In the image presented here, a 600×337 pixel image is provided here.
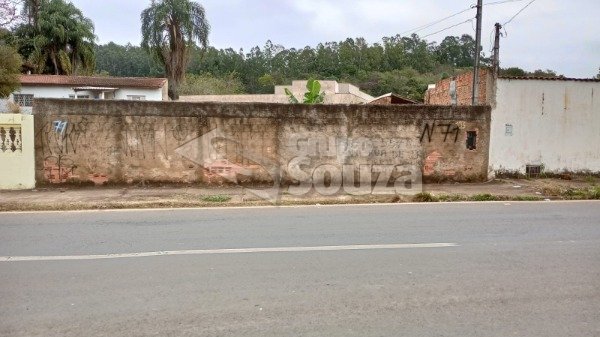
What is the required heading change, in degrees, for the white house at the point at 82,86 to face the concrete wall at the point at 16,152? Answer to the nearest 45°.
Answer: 0° — it already faces it

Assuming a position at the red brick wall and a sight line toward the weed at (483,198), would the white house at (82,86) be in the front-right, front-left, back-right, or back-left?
back-right

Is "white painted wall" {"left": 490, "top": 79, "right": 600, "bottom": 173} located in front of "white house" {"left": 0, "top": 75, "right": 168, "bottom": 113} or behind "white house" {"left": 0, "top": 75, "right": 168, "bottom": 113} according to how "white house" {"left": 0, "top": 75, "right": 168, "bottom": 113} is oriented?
in front

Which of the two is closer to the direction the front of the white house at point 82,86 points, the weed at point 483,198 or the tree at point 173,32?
the weed

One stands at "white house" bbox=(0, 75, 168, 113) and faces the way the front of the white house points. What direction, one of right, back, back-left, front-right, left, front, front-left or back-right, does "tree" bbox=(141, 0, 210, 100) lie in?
back-left

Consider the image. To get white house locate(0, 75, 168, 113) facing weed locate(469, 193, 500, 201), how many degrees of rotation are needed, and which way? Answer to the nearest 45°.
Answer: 0° — it already faces it

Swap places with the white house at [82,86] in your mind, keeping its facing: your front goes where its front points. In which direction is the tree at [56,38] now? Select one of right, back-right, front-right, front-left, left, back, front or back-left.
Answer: back

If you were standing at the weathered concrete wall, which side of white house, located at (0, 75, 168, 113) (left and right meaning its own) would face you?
front

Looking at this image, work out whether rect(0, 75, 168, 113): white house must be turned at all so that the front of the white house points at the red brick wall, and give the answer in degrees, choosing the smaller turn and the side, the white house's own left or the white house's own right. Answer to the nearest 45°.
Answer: approximately 45° to the white house's own left

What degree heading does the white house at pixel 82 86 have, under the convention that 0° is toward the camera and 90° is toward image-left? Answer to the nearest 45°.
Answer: approximately 0°

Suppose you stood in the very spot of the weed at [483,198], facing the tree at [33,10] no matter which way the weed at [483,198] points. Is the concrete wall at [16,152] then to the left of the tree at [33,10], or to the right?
left

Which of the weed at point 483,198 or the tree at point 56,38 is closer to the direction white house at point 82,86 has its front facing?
the weed
